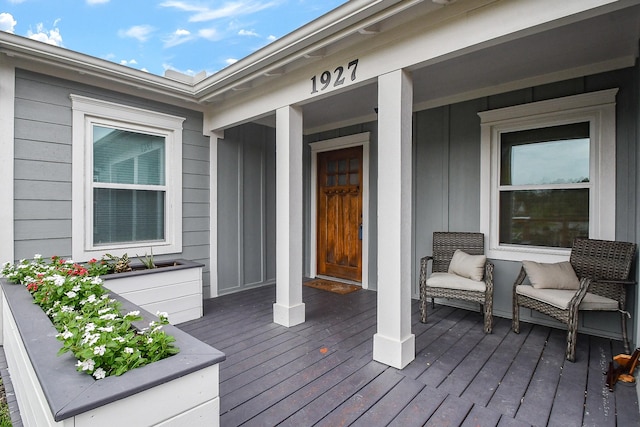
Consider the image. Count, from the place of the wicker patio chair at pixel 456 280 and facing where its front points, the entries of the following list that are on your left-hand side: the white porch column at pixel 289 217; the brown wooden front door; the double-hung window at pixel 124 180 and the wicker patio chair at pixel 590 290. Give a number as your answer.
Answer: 1

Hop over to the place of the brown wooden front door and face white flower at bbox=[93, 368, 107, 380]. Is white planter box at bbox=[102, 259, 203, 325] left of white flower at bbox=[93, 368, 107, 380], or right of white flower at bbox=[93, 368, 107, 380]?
right

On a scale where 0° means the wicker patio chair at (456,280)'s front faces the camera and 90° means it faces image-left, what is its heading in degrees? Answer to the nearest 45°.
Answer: approximately 0°

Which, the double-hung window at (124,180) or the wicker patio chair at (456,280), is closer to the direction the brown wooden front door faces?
the double-hung window

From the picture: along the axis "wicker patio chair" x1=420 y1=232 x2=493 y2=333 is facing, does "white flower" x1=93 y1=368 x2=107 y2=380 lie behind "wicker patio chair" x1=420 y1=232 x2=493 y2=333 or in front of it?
in front

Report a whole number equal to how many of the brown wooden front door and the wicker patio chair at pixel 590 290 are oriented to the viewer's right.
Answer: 0

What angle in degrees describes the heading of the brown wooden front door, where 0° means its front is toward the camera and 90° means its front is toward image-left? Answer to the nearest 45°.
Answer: approximately 45°

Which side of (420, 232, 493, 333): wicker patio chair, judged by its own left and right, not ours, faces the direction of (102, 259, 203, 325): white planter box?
right

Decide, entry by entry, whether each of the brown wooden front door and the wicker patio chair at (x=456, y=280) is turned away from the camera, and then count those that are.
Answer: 0

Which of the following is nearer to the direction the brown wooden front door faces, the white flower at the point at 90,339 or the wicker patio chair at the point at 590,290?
the white flower

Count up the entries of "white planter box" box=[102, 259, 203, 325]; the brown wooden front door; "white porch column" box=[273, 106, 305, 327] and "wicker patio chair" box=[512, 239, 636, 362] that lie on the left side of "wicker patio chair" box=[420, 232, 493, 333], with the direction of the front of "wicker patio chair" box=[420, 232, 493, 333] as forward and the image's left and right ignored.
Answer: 1

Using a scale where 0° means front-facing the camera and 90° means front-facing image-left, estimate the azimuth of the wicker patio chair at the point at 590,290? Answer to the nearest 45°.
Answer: approximately 45°
